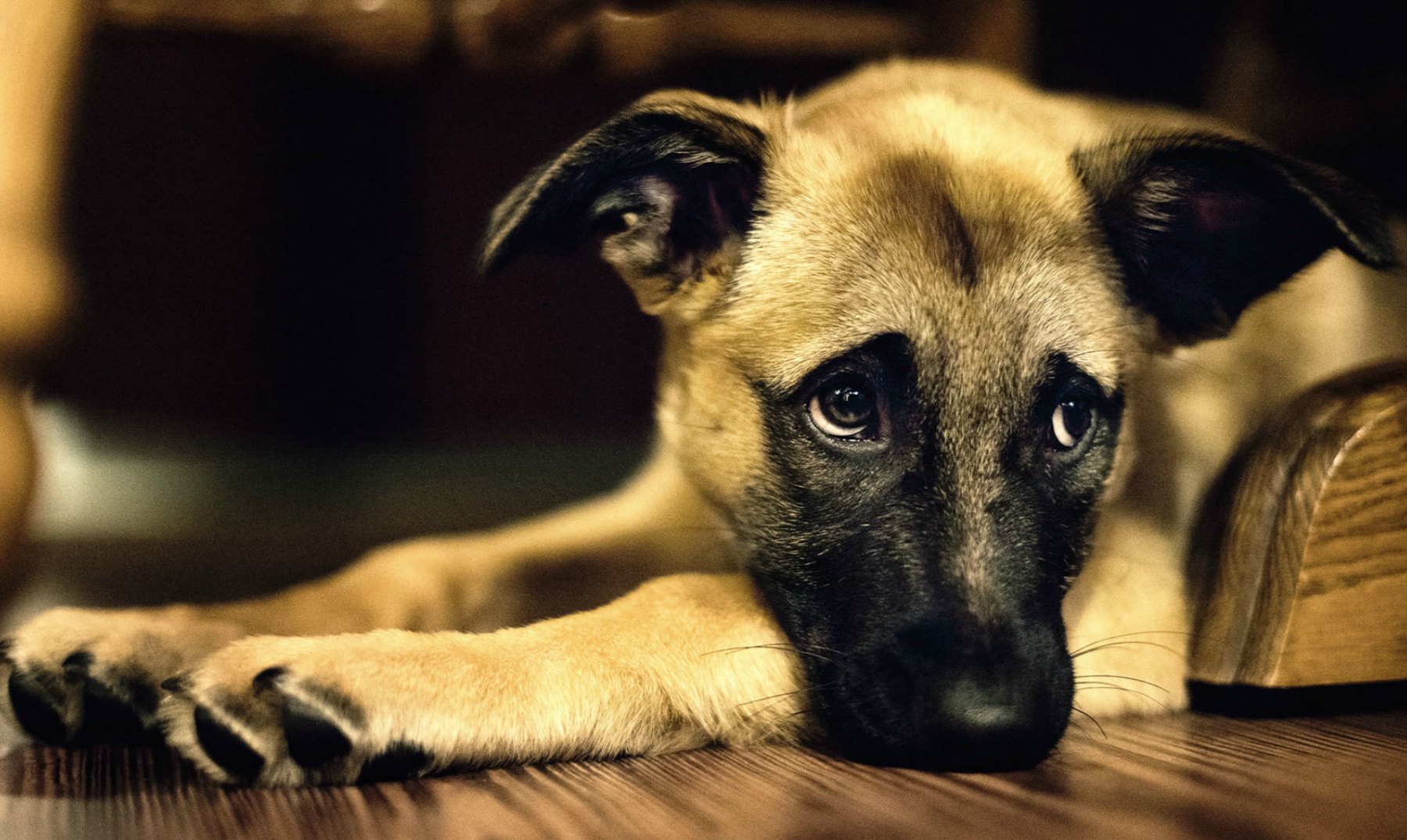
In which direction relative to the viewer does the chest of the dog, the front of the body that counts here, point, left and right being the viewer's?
facing the viewer and to the left of the viewer
